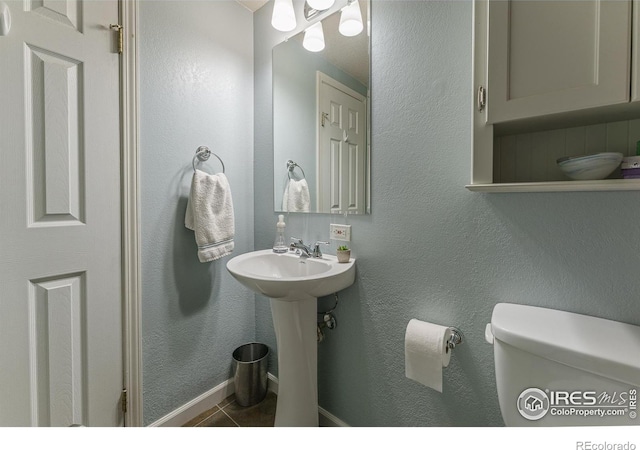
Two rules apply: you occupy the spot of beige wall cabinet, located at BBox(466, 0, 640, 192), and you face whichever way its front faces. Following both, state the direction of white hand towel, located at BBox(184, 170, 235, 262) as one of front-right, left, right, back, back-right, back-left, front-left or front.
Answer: front-right

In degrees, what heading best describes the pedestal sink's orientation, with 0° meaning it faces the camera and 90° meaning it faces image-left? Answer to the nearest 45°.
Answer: approximately 45°

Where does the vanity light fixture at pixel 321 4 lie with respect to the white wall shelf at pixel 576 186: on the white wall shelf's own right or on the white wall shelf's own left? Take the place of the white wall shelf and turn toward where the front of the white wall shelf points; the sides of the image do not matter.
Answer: on the white wall shelf's own right

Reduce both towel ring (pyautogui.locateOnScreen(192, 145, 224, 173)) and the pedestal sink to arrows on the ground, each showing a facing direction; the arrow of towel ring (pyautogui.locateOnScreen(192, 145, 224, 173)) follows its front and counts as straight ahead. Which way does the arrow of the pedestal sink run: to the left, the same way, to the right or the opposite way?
to the right
